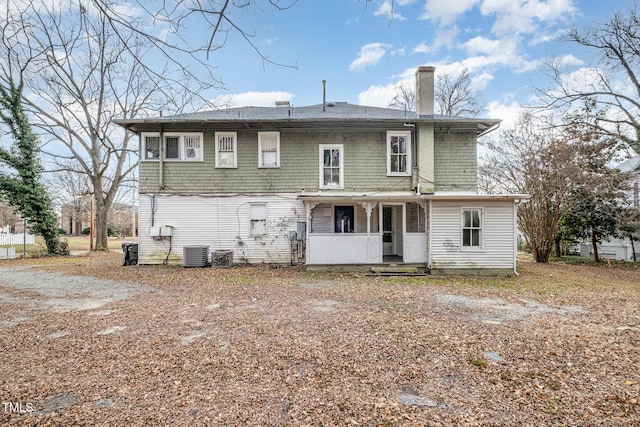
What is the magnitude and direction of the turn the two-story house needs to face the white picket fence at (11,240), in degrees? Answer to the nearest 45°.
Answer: approximately 45° to its left

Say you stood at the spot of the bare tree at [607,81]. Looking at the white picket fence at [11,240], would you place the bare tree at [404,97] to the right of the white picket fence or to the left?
right

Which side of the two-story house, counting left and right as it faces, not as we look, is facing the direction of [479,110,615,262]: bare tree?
right

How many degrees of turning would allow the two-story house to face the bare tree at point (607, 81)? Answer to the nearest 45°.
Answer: approximately 90° to its right

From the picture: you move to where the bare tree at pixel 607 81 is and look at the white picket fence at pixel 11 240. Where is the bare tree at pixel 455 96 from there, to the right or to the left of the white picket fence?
right

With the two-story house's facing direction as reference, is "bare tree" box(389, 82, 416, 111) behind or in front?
in front

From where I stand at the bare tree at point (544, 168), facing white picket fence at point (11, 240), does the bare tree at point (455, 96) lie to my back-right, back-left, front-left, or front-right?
front-right

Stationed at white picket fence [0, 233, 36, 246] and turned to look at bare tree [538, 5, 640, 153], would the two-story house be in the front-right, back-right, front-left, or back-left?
front-right

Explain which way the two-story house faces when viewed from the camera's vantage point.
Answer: facing away from the viewer
